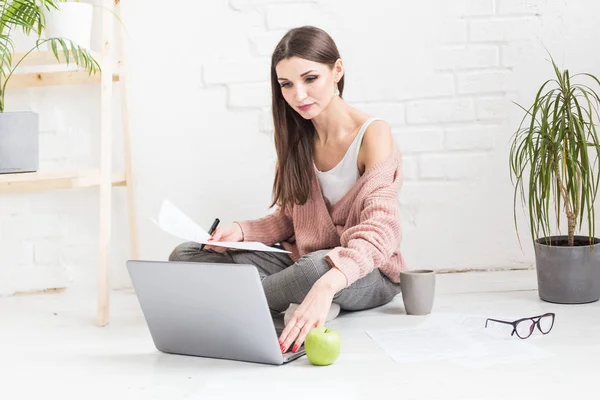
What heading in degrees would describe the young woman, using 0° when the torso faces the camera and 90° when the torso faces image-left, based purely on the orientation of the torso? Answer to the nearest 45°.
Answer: approximately 45°

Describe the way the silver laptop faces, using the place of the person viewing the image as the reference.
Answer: facing away from the viewer and to the right of the viewer

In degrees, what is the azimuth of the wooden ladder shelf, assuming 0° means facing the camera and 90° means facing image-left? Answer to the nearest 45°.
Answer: approximately 0°

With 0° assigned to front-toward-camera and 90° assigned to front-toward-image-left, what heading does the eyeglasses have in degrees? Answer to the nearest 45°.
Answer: approximately 315°

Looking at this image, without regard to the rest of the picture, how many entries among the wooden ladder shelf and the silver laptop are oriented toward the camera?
1

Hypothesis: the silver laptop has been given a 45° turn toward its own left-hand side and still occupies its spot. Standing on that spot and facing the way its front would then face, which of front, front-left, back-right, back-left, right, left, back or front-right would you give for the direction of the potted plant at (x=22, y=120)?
front-left
